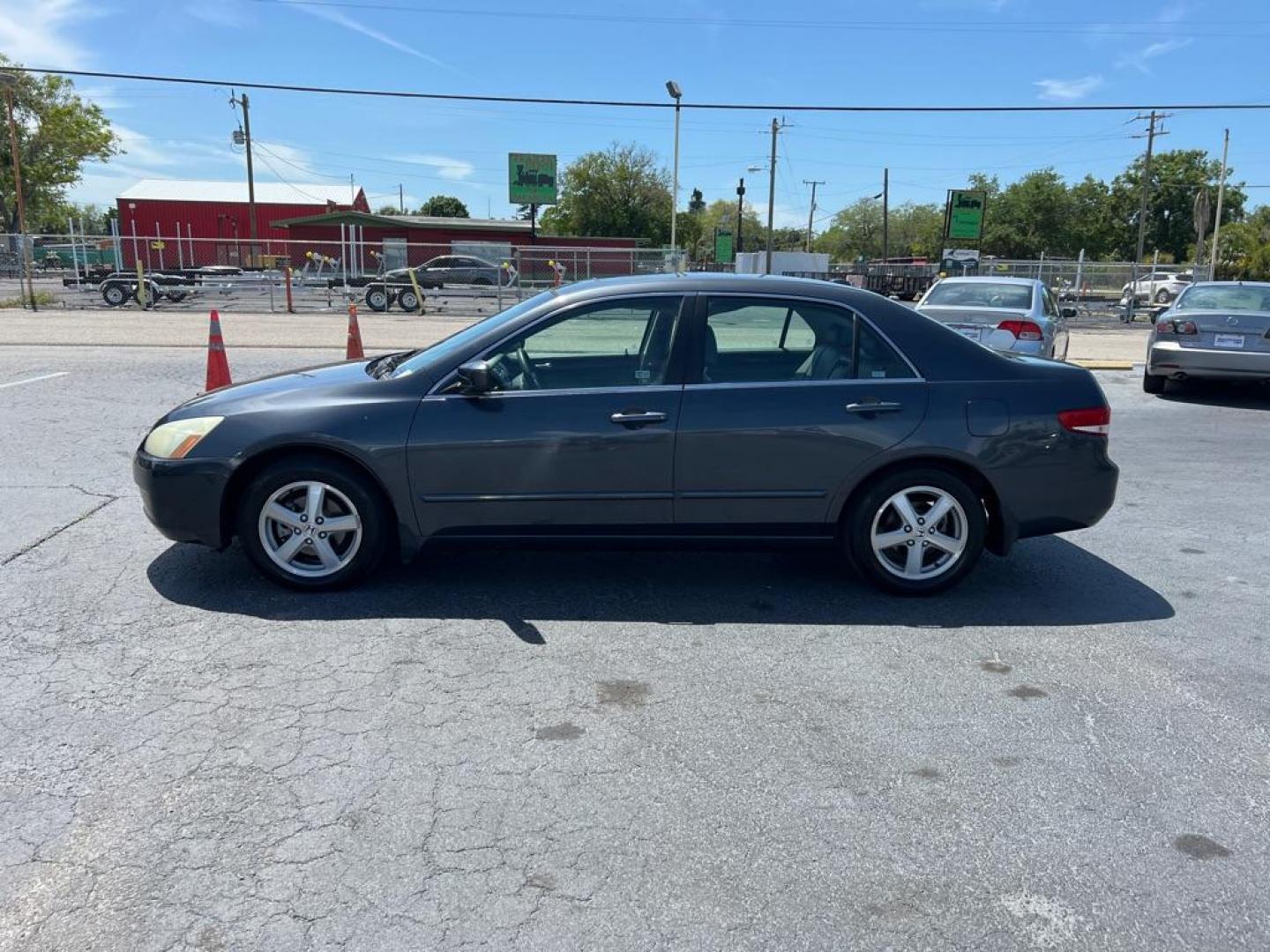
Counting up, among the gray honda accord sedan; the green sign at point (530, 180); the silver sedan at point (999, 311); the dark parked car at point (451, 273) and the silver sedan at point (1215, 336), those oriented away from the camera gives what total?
2

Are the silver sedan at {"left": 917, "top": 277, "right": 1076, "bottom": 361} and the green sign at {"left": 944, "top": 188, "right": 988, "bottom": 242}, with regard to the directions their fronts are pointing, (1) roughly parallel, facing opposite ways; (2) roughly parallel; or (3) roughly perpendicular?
roughly parallel, facing opposite ways

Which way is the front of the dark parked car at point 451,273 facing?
to the viewer's left

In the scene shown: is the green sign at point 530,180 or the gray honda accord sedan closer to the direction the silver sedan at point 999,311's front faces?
the green sign

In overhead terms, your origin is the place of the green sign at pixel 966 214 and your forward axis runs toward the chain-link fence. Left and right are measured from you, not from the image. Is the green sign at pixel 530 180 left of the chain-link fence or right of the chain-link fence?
right

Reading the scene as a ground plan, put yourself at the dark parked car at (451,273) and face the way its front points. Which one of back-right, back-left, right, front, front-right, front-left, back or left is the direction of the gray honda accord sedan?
left

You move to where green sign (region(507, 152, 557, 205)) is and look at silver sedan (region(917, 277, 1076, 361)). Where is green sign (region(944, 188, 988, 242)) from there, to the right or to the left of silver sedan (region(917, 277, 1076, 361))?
left

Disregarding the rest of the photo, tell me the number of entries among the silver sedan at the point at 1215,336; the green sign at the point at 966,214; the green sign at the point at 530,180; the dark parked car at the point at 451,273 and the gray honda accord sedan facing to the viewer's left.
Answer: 2

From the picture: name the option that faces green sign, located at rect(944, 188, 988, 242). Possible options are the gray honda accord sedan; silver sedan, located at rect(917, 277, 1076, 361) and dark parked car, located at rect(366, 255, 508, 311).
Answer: the silver sedan

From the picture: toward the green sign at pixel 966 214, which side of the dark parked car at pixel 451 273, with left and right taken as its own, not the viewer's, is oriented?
back

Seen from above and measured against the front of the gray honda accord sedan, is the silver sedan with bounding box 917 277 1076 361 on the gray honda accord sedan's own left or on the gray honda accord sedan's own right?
on the gray honda accord sedan's own right

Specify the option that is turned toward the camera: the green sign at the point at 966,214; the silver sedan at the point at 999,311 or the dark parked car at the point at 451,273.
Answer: the green sign

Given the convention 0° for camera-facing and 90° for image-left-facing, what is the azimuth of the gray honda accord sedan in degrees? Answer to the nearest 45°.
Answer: approximately 90°

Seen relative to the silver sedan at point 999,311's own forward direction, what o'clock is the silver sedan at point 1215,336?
the silver sedan at point 1215,336 is roughly at 2 o'clock from the silver sedan at point 999,311.

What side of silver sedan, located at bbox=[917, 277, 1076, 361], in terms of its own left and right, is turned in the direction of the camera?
back

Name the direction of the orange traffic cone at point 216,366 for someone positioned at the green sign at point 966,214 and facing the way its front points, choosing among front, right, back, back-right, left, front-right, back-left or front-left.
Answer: front

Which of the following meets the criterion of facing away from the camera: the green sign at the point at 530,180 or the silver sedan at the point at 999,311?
the silver sedan

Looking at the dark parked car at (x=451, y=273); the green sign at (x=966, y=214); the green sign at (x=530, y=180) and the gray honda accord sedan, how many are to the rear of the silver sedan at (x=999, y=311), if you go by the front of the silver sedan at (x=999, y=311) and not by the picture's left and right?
1

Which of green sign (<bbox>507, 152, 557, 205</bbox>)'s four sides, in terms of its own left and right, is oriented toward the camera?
front

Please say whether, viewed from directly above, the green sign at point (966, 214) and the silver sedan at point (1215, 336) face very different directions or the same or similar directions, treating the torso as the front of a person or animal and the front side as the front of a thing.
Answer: very different directions

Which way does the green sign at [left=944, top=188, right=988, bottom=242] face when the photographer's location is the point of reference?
facing the viewer

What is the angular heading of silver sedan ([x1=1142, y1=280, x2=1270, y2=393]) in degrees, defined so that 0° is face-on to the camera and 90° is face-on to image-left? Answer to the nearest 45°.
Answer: approximately 180°
